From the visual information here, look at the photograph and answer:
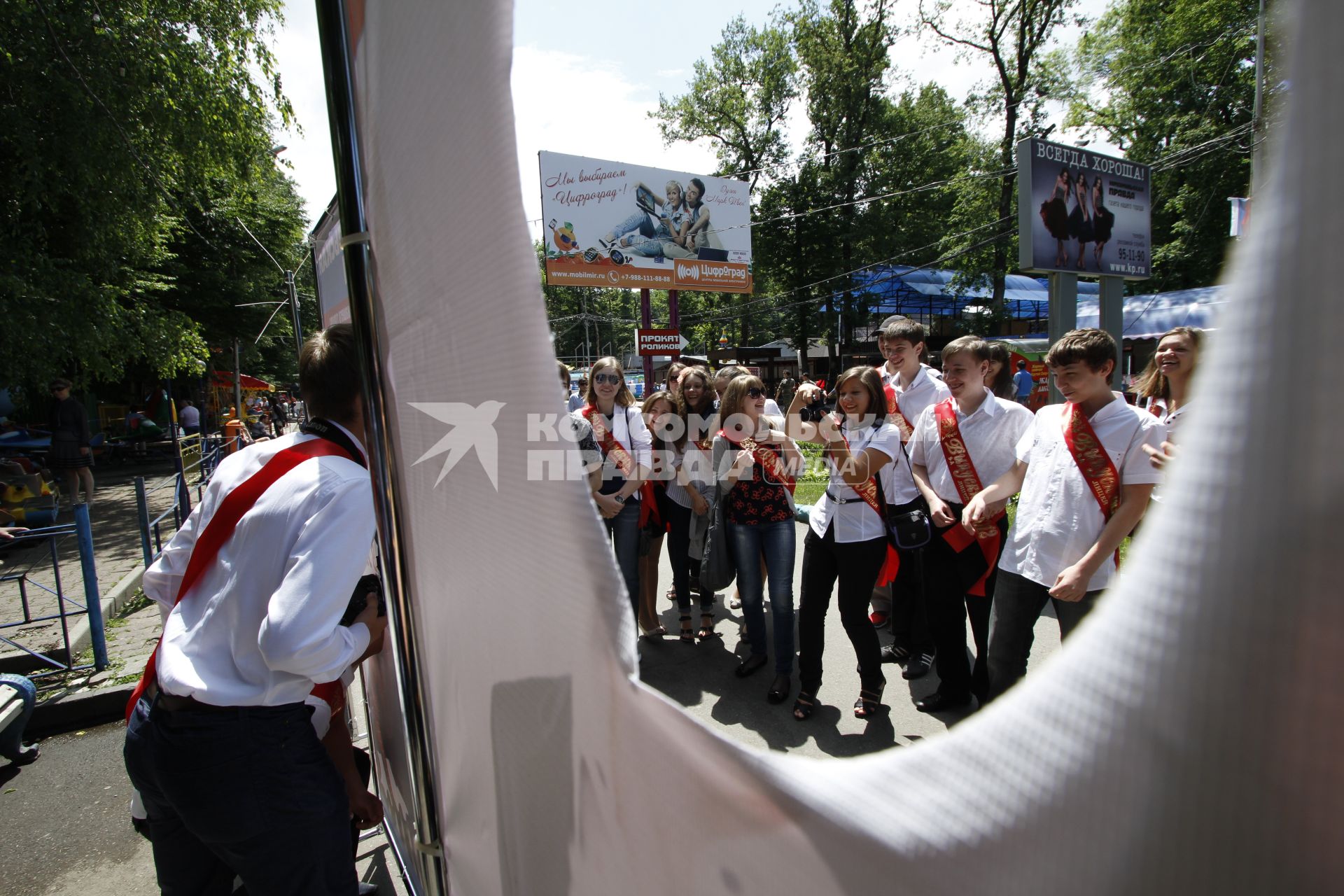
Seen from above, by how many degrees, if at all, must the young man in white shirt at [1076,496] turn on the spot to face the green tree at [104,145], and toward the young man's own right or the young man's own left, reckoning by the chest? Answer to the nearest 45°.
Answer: approximately 45° to the young man's own right

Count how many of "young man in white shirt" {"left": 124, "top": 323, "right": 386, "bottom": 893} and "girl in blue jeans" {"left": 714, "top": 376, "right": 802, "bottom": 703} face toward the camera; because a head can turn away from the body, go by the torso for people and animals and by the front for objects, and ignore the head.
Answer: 1

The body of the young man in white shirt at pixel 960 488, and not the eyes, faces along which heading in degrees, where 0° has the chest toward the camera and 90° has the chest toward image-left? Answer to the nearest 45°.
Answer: approximately 45°

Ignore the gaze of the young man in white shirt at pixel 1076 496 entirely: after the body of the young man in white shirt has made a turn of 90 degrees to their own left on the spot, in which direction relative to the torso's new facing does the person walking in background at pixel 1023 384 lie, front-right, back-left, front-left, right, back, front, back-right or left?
back-left

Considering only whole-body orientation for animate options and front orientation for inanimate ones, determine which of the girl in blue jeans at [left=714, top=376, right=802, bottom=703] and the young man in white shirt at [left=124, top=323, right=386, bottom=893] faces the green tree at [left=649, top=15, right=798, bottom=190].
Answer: the young man in white shirt

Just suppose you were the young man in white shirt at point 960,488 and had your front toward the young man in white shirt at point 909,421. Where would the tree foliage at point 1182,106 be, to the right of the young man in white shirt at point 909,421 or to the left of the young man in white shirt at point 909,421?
right

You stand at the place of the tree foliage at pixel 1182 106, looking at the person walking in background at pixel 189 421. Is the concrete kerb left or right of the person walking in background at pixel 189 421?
left

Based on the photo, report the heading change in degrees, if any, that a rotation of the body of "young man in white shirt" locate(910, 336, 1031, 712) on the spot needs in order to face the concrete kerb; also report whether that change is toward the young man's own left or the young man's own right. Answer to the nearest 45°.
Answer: approximately 45° to the young man's own right

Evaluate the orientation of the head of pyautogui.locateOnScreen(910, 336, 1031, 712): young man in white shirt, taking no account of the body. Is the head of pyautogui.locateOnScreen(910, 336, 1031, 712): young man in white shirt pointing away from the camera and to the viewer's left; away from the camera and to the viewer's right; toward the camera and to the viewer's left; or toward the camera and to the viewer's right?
toward the camera and to the viewer's left

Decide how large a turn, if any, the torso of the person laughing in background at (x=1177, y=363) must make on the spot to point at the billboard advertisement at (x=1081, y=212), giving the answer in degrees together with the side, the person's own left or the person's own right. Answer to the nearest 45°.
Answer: approximately 135° to the person's own right

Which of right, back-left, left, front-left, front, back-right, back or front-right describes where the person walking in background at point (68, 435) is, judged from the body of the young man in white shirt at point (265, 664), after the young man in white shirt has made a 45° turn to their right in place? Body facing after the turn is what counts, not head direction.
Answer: left

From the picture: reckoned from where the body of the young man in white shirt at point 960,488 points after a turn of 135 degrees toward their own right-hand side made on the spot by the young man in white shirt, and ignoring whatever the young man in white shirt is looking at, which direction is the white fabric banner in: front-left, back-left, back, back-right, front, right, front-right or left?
back

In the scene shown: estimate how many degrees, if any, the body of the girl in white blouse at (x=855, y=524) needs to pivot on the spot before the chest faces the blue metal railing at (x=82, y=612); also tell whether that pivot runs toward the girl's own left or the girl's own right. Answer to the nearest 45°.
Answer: approximately 45° to the girl's own right

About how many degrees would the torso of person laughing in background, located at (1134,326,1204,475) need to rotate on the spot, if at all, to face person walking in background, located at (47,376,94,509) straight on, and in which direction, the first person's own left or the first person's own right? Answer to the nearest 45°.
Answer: approximately 45° to the first person's own right

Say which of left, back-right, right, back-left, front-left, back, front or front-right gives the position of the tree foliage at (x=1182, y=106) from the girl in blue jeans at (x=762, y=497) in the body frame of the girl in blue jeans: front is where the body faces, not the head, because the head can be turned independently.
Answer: back-left

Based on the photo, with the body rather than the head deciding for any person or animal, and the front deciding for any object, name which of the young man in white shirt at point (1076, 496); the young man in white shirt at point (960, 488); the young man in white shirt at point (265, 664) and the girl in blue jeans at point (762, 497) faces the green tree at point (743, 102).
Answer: the young man in white shirt at point (265, 664)

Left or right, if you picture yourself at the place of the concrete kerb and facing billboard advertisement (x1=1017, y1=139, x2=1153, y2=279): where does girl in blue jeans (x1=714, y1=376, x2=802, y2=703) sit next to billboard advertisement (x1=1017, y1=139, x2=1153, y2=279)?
right

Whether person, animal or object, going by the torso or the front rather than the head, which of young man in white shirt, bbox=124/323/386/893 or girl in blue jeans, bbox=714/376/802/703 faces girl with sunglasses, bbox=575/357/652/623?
the young man in white shirt

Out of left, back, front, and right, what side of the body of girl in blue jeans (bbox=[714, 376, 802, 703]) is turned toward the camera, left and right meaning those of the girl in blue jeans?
front

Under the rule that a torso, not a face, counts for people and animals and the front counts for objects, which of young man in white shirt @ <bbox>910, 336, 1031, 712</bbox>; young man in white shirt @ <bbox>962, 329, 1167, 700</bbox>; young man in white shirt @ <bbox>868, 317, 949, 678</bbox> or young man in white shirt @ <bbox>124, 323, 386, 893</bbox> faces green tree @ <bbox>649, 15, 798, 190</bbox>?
young man in white shirt @ <bbox>124, 323, 386, 893</bbox>
